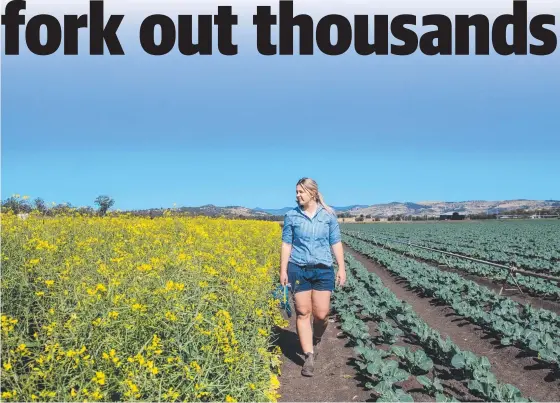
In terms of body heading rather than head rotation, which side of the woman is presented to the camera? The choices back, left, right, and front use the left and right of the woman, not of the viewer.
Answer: front
